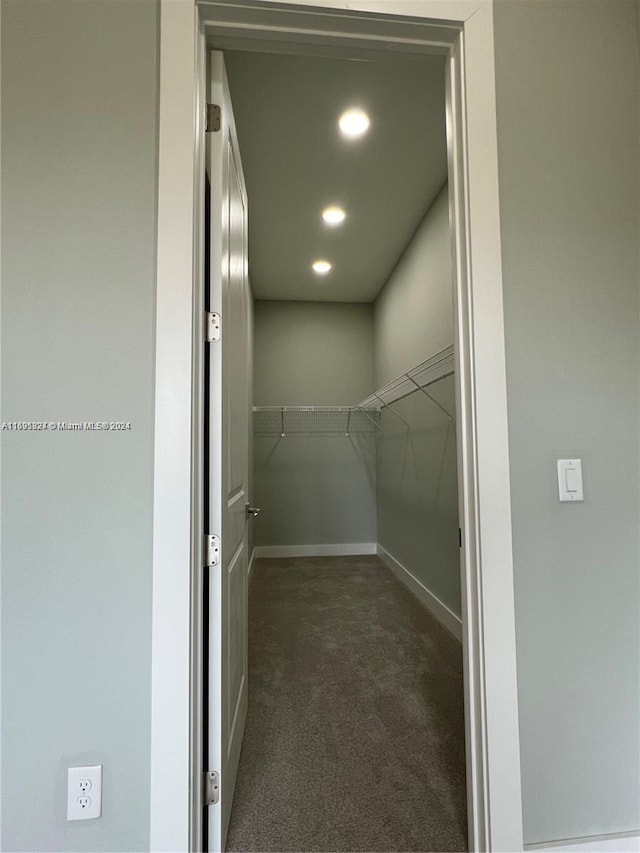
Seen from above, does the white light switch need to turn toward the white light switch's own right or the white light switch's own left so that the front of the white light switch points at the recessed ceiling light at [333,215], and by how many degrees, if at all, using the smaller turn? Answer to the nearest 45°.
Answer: approximately 135° to the white light switch's own right

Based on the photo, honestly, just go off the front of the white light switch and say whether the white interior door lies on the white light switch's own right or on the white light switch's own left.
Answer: on the white light switch's own right

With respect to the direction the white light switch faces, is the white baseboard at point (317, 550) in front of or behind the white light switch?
behind

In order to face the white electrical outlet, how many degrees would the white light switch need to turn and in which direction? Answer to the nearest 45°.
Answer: approximately 45° to its right

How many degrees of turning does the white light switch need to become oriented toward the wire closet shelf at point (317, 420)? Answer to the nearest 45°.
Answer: approximately 135° to its right

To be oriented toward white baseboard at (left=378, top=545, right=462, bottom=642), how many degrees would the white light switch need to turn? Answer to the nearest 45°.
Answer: approximately 135° to its right

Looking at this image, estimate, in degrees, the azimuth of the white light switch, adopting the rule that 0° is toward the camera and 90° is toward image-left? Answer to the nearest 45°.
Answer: approximately 0°

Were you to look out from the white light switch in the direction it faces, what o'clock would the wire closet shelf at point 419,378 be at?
The wire closet shelf is roughly at 5 o'clock from the white light switch.
